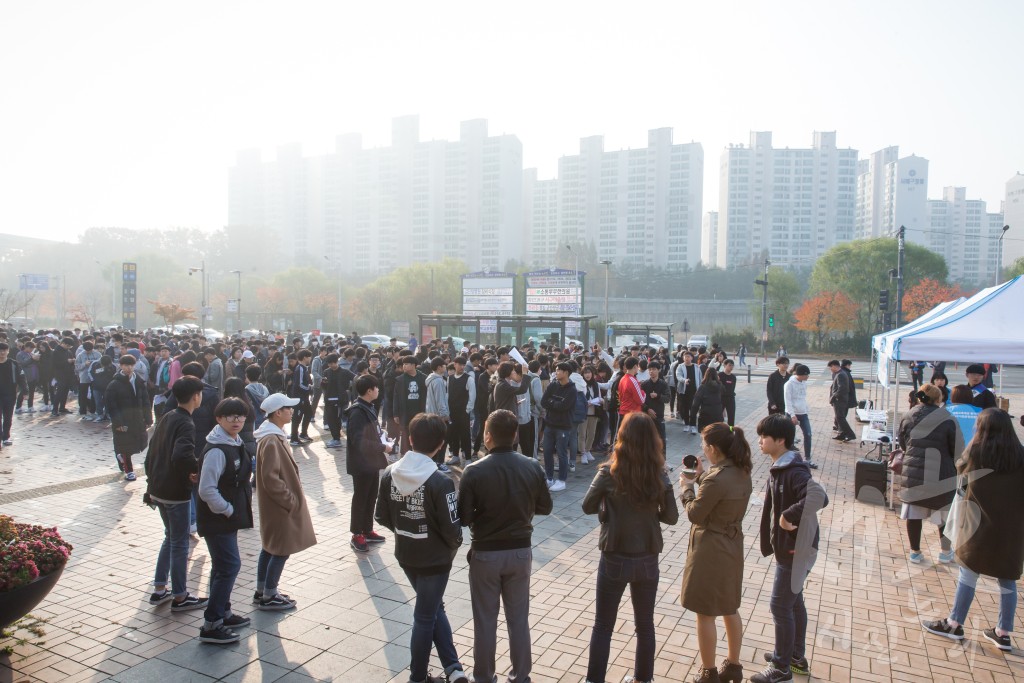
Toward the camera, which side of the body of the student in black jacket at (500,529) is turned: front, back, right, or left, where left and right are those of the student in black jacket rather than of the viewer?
back

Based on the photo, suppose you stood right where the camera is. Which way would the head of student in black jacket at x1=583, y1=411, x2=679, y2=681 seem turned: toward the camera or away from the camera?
away from the camera

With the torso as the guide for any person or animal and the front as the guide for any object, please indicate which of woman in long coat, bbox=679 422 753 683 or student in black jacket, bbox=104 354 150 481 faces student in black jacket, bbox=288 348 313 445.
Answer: the woman in long coat

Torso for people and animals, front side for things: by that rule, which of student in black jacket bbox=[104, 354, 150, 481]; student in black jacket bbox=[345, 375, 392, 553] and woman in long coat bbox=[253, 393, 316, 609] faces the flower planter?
student in black jacket bbox=[104, 354, 150, 481]

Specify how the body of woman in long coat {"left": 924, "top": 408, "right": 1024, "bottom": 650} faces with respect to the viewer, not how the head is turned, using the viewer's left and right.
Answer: facing away from the viewer and to the left of the viewer

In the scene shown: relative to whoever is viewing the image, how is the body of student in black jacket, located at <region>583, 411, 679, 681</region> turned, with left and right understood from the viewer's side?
facing away from the viewer

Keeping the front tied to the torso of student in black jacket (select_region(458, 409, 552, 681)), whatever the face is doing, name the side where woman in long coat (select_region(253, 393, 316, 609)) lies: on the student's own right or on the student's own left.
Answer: on the student's own left

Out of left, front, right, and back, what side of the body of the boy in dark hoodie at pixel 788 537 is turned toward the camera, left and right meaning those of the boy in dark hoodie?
left

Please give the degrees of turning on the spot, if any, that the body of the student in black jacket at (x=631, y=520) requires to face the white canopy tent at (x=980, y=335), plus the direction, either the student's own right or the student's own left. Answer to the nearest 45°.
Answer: approximately 45° to the student's own right
